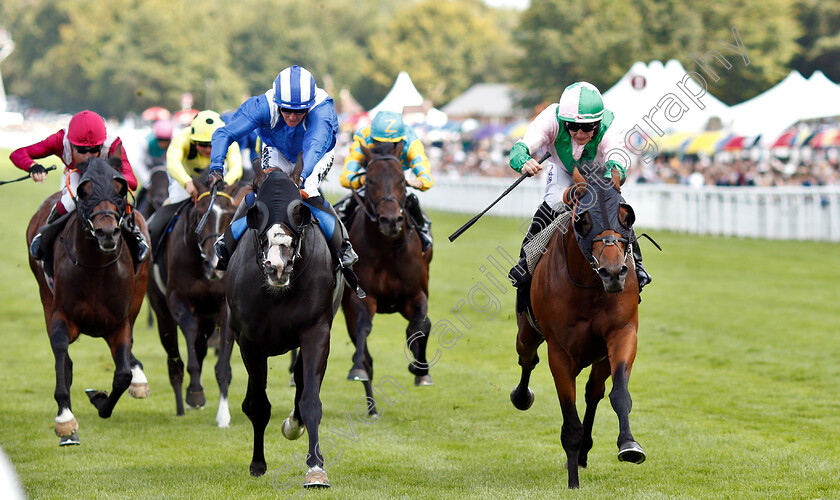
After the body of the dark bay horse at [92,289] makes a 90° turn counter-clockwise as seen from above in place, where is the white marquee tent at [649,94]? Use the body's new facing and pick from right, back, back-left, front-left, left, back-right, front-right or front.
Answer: front-left

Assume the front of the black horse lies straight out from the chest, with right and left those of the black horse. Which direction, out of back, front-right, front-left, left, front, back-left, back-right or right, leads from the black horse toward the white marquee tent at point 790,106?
back-left

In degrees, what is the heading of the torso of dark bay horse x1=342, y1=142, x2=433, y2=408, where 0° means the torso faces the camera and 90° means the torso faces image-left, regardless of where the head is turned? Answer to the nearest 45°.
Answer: approximately 0°

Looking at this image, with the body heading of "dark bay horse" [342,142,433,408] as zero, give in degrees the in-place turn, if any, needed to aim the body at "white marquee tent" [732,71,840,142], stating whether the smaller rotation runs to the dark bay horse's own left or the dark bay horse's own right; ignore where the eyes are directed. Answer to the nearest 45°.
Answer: approximately 135° to the dark bay horse's own left

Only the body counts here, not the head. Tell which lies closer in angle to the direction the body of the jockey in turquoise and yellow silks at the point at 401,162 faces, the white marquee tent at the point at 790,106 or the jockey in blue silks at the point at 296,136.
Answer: the jockey in blue silks

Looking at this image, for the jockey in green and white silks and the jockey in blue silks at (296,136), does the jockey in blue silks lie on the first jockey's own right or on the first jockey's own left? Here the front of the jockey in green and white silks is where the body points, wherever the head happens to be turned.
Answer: on the first jockey's own right

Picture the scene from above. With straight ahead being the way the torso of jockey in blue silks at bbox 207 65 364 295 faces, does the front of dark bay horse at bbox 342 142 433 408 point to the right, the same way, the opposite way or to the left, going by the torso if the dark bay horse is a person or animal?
the same way

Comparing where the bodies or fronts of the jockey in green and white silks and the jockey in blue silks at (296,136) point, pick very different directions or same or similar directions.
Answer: same or similar directions

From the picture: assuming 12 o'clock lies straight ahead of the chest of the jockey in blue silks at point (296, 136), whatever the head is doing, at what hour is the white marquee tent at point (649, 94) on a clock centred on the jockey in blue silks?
The white marquee tent is roughly at 7 o'clock from the jockey in blue silks.

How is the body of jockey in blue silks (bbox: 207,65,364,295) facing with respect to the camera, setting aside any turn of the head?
toward the camera

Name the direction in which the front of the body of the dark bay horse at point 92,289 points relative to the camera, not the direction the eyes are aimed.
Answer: toward the camera

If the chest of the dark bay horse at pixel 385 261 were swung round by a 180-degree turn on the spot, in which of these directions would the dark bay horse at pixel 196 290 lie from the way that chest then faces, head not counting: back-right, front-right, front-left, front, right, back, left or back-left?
left

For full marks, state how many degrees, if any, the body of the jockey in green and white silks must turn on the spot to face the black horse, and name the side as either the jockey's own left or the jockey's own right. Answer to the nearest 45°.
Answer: approximately 45° to the jockey's own right

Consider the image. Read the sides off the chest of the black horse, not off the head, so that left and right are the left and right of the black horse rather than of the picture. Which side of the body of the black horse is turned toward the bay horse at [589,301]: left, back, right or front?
left

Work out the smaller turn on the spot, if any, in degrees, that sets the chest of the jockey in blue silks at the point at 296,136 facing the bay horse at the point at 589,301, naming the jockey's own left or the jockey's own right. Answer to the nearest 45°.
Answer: approximately 45° to the jockey's own left

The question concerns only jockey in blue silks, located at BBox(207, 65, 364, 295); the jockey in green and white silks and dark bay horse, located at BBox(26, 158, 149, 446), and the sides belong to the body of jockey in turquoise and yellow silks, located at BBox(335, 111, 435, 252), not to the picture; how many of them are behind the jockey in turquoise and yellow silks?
0

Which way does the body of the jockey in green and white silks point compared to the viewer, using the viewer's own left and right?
facing the viewer
